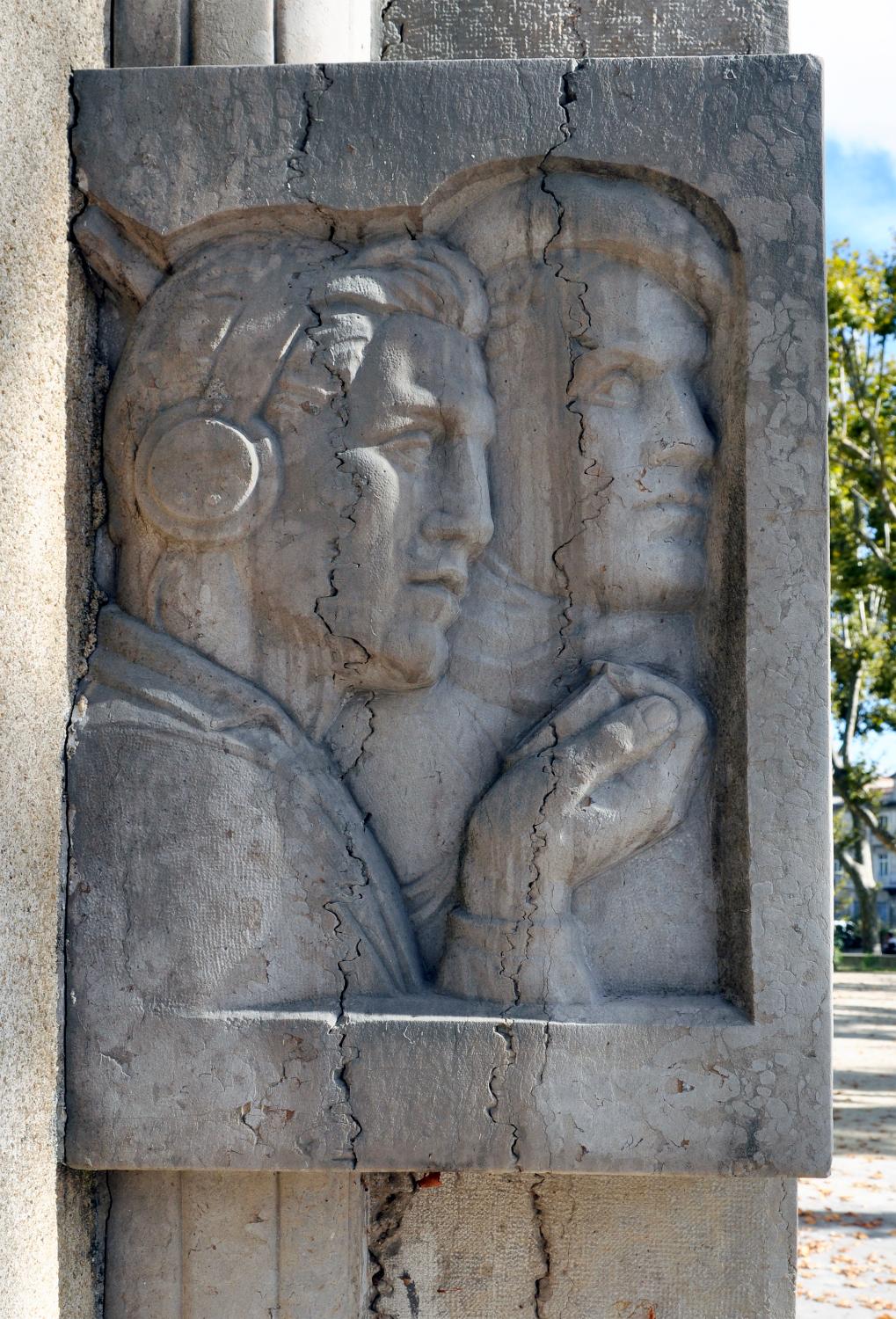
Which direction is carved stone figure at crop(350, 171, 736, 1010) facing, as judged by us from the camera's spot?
facing the viewer and to the right of the viewer

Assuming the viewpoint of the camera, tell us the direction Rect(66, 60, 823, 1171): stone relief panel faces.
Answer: facing the viewer

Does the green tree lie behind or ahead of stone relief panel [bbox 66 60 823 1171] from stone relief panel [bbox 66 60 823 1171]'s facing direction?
behind
